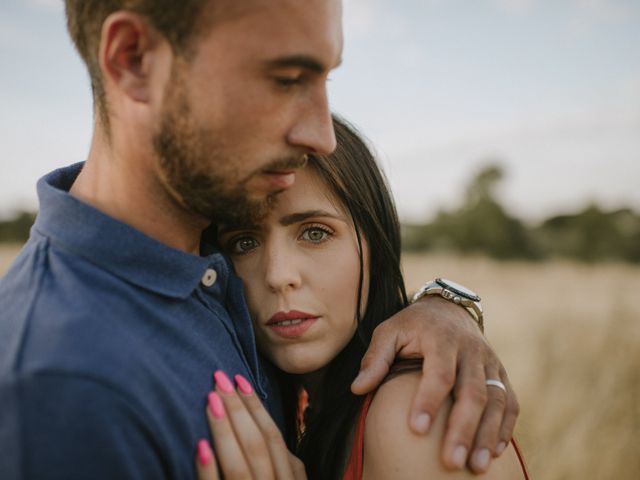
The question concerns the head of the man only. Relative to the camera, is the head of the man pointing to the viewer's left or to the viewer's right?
to the viewer's right

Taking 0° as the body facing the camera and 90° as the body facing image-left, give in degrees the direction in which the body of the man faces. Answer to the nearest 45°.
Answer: approximately 315°

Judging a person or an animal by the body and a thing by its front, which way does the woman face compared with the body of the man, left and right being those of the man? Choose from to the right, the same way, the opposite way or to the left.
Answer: to the right

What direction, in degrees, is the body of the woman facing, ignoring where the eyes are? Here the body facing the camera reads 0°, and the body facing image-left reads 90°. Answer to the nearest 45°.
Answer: approximately 45°
